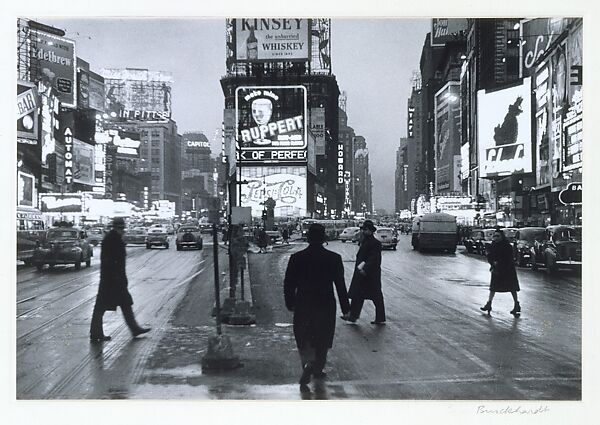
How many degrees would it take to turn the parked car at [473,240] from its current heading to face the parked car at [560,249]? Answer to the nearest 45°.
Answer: approximately 135° to its left

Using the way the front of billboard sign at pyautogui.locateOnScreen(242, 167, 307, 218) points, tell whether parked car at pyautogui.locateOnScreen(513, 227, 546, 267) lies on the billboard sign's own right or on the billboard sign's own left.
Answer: on the billboard sign's own left

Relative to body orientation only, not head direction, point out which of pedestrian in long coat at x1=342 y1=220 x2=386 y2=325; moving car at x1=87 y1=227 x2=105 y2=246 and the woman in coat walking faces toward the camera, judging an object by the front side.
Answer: the moving car

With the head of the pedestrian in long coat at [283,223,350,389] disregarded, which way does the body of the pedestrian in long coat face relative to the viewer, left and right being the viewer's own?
facing away from the viewer

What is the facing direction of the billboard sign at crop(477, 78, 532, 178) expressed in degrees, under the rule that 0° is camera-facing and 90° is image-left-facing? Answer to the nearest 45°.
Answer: approximately 45°

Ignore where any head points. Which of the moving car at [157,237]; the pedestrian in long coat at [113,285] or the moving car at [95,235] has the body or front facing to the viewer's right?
the pedestrian in long coat

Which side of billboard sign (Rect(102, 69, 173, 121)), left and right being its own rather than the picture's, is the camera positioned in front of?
front

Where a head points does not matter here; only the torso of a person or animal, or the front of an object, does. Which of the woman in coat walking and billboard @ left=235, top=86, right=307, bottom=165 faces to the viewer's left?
the woman in coat walking

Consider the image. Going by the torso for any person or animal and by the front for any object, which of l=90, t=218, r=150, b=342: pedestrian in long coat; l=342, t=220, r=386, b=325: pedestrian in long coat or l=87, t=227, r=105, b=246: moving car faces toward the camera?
the moving car

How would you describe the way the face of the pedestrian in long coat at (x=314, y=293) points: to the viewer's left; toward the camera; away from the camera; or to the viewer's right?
away from the camera

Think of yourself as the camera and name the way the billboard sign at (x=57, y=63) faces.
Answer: facing the viewer and to the right of the viewer
